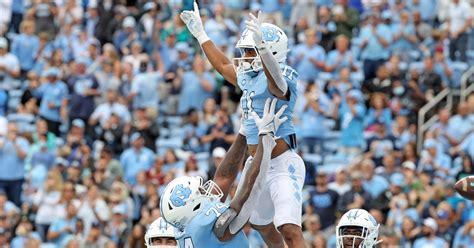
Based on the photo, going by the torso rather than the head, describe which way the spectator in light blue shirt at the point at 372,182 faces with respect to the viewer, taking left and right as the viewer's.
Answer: facing the viewer and to the left of the viewer

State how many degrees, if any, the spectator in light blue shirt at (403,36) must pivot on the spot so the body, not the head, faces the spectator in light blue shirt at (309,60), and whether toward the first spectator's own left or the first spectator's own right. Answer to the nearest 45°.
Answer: approximately 45° to the first spectator's own right

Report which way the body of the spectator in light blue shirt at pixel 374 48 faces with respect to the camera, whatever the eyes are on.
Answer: toward the camera

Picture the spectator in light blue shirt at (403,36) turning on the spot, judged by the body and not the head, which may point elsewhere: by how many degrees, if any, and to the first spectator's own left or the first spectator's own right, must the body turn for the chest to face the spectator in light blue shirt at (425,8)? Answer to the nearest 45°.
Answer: approximately 135° to the first spectator's own left

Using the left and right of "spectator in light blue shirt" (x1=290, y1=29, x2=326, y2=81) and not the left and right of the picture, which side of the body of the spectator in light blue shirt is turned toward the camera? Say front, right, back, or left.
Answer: front

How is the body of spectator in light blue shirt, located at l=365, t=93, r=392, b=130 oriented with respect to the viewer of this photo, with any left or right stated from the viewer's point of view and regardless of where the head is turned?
facing the viewer

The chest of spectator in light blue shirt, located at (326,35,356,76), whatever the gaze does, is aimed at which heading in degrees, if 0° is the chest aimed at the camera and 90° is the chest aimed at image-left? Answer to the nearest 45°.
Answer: approximately 0°

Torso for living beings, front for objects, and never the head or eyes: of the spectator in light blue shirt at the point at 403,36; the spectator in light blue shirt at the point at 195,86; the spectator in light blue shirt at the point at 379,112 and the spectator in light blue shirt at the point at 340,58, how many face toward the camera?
4

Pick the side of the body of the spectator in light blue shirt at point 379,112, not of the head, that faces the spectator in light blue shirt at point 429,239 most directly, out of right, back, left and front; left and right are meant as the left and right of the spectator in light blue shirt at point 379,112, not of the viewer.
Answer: front
